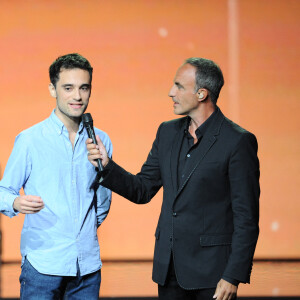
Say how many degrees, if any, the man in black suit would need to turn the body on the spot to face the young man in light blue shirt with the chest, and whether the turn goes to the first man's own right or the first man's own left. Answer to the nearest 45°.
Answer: approximately 45° to the first man's own right

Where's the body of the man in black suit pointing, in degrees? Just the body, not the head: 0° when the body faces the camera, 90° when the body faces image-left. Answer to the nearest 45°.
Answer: approximately 45°

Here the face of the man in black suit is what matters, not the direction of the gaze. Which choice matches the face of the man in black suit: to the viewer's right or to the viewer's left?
to the viewer's left

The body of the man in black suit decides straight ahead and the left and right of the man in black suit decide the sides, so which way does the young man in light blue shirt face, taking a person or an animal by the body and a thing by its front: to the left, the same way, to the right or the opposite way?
to the left

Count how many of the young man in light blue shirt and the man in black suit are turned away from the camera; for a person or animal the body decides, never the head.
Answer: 0

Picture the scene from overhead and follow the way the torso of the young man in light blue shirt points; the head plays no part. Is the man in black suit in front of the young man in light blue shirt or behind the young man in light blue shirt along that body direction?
in front

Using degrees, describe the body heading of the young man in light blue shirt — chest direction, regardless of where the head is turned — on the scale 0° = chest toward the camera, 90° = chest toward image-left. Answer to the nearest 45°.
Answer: approximately 315°
